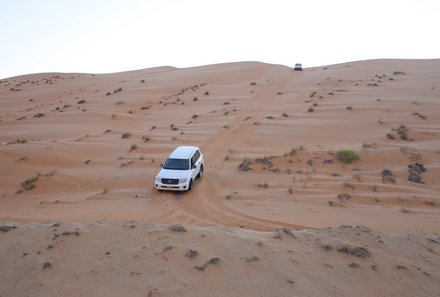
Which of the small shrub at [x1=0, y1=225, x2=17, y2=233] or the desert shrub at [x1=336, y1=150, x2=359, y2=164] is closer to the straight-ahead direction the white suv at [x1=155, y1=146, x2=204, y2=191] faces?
the small shrub

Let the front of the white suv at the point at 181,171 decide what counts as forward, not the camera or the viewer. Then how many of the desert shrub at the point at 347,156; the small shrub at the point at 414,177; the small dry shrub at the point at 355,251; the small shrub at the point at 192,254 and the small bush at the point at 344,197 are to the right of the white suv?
0

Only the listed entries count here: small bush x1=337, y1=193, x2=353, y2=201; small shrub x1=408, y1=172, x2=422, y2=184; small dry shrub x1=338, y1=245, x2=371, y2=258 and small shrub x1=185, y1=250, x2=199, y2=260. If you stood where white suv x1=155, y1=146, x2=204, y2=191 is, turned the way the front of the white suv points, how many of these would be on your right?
0

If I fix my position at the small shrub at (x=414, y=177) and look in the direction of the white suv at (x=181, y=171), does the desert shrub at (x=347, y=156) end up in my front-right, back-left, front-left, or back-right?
front-right

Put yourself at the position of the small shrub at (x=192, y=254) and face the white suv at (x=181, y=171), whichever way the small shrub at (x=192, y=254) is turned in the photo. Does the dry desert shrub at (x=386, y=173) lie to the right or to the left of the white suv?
right

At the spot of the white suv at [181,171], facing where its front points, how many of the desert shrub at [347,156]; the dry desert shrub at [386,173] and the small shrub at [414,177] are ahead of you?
0

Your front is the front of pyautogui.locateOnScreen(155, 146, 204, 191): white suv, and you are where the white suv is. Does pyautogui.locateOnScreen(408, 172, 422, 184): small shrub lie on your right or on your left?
on your left

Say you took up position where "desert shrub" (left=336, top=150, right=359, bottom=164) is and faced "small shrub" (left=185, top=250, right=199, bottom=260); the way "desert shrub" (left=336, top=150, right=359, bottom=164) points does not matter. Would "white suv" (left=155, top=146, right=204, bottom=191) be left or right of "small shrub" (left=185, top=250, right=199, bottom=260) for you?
right

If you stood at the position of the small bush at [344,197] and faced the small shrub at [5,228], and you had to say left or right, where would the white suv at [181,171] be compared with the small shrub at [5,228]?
right

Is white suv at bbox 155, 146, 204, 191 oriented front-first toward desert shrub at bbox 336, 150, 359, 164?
no

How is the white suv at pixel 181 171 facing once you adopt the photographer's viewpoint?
facing the viewer and to the left of the viewer

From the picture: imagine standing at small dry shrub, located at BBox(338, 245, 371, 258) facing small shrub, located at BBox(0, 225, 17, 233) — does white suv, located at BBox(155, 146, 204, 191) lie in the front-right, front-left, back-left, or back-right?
front-right

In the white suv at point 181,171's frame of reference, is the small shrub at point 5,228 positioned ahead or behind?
ahead

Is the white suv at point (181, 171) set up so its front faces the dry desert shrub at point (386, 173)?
no

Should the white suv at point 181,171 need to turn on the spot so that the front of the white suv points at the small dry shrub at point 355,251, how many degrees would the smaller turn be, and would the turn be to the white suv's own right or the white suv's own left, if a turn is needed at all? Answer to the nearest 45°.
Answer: approximately 90° to the white suv's own left

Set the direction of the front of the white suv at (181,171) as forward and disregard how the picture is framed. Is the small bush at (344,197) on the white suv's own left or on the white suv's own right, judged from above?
on the white suv's own left

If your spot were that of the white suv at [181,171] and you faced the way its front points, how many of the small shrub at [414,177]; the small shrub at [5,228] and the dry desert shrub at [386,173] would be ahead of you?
1

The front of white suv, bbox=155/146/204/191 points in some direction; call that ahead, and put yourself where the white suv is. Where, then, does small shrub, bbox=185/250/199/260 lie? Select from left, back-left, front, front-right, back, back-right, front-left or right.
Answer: front-left
